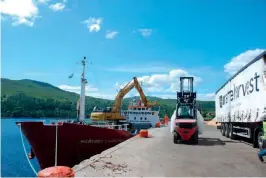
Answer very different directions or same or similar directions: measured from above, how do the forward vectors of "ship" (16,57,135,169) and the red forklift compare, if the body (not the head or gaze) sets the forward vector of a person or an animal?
very different directions

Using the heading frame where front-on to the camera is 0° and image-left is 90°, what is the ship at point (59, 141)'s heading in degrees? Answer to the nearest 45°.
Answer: approximately 45°

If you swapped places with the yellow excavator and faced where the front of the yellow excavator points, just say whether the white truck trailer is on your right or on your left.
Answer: on your right

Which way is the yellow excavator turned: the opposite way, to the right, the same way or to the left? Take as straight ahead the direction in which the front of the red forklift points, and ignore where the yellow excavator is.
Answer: to the right

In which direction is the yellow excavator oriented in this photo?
to the viewer's right

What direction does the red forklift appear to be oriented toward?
away from the camera

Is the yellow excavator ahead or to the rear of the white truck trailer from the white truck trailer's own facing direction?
to the rear

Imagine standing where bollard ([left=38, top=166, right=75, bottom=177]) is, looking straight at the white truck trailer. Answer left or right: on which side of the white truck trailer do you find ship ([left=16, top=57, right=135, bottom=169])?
left
